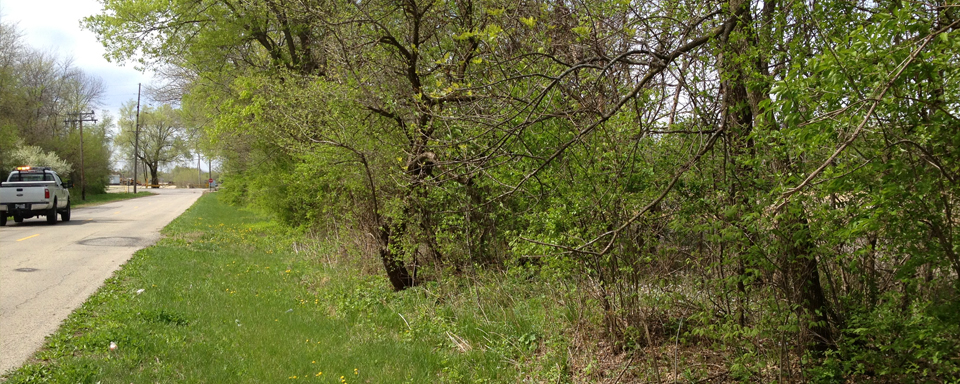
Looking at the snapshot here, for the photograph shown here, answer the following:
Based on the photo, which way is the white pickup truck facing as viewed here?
away from the camera
